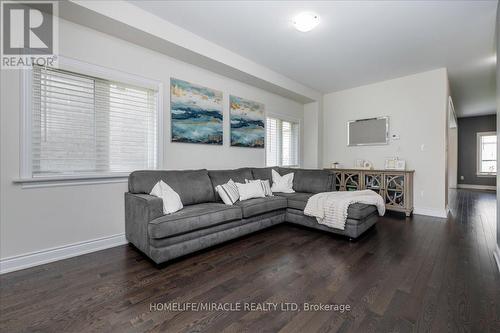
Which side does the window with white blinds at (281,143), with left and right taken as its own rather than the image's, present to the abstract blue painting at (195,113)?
right

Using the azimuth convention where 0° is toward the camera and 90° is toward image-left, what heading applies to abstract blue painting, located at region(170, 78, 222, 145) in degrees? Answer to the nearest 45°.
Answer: approximately 315°

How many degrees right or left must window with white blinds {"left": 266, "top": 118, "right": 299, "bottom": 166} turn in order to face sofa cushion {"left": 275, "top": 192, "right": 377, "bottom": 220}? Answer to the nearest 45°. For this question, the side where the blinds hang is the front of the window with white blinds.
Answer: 0° — it already faces it

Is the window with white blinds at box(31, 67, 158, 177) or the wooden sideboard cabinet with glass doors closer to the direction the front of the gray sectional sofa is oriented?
the wooden sideboard cabinet with glass doors

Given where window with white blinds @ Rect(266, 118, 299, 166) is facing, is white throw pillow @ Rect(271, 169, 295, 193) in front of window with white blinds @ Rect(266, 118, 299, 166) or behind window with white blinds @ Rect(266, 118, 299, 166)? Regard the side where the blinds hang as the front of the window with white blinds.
in front

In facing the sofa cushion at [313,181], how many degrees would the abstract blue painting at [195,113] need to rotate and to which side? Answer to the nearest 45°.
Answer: approximately 45° to its left

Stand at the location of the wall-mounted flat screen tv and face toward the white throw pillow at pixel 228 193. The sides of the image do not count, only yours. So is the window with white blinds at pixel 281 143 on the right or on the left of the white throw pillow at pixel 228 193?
right

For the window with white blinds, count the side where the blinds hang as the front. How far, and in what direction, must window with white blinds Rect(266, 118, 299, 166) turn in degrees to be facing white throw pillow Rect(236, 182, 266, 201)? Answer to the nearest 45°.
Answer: approximately 45° to its right

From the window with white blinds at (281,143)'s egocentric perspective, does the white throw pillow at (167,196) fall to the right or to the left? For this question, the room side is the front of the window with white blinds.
on its right

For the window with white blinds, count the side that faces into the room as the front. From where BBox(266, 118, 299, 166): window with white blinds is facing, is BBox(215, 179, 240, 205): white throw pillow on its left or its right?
on its right

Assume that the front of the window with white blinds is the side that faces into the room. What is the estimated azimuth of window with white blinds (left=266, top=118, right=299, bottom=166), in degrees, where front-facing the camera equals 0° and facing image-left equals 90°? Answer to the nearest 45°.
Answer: approximately 315°

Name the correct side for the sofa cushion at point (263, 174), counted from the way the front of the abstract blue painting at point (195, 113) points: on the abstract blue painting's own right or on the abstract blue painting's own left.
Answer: on the abstract blue painting's own left

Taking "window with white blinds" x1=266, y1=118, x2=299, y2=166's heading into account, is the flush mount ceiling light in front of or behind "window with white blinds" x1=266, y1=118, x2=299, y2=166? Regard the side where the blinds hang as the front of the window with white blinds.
in front
